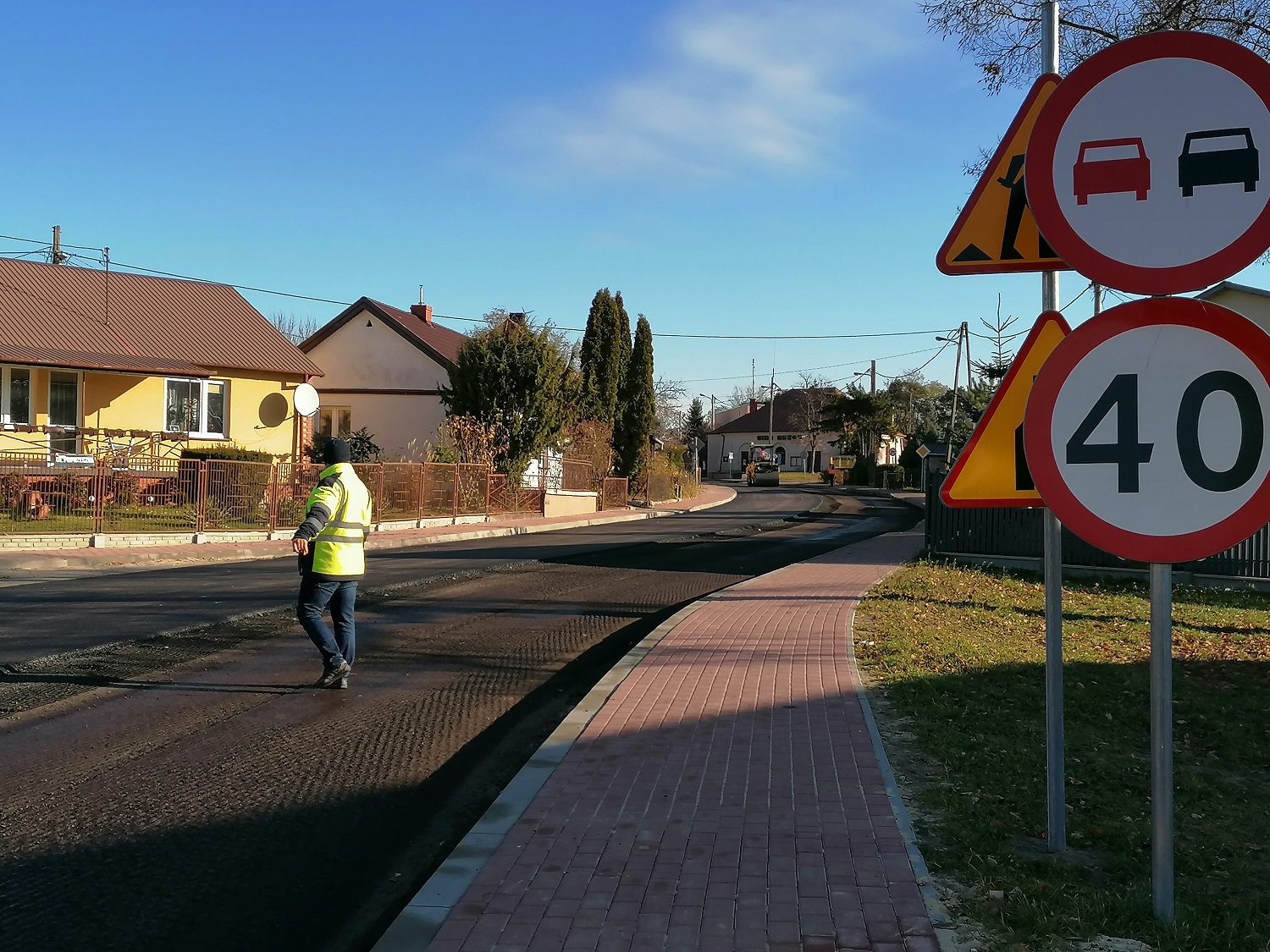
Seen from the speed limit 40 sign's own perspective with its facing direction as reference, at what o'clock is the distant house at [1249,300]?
The distant house is roughly at 6 o'clock from the speed limit 40 sign.

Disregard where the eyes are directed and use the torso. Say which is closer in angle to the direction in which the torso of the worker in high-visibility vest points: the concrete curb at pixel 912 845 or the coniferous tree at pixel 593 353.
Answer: the coniferous tree

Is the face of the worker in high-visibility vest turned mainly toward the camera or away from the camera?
away from the camera

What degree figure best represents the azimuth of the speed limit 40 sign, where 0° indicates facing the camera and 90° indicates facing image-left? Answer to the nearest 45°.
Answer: approximately 0°

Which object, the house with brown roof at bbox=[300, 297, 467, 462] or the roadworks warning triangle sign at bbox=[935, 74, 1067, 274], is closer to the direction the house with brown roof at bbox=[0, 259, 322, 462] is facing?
the roadworks warning triangle sign

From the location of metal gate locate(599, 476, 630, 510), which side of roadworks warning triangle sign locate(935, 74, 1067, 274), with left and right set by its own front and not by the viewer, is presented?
back

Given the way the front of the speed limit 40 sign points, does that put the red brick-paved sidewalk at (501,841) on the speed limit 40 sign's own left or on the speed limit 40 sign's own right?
on the speed limit 40 sign's own right

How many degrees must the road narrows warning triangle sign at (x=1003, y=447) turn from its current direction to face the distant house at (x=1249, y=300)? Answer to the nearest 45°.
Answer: approximately 180°

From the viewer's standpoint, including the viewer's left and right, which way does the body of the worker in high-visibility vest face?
facing away from the viewer and to the left of the viewer

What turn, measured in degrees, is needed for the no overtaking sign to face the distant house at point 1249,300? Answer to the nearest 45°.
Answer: approximately 180°

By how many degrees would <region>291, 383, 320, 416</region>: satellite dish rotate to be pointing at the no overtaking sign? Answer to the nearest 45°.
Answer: approximately 45° to its right
